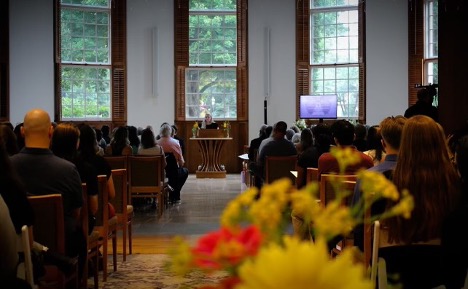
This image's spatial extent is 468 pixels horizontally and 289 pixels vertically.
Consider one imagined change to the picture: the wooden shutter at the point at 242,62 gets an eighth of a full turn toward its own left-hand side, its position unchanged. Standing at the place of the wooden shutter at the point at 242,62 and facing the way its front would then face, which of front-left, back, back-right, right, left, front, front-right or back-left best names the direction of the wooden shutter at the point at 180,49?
back-right

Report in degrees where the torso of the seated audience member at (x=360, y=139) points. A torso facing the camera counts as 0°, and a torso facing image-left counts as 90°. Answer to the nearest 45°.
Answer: approximately 180°

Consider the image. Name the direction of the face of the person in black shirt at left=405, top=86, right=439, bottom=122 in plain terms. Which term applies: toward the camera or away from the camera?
away from the camera

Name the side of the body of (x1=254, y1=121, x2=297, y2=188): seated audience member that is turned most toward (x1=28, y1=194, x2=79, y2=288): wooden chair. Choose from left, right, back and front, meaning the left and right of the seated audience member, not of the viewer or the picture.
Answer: back

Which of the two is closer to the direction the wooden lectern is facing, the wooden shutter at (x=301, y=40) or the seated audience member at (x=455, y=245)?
the seated audience member

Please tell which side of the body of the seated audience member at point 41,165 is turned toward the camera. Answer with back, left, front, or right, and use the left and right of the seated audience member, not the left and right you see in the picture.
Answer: back

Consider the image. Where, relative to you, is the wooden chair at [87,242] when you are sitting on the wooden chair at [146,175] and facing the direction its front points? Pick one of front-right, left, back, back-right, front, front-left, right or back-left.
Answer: back

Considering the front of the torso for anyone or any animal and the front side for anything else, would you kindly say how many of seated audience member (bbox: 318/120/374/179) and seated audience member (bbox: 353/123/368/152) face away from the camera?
2

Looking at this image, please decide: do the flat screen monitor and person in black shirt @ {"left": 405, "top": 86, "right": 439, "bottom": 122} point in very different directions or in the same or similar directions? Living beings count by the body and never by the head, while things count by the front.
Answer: very different directions

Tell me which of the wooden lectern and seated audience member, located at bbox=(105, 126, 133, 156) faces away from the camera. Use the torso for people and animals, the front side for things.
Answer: the seated audience member

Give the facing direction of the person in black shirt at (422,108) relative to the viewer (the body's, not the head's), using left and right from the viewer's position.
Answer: facing away from the viewer

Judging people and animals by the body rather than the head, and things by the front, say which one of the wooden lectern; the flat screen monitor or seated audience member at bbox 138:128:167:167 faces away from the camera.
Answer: the seated audience member

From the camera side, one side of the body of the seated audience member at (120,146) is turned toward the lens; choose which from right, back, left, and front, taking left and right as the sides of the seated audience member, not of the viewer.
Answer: back
